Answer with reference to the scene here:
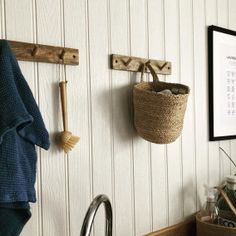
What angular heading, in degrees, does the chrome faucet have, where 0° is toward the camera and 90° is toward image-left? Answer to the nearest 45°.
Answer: approximately 45°

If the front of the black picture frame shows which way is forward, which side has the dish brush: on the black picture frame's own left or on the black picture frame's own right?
on the black picture frame's own right

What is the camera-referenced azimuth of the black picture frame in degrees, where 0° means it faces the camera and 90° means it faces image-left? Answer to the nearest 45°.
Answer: approximately 315°

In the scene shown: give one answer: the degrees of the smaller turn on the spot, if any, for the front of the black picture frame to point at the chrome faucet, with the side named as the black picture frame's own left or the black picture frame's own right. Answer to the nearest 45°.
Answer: approximately 45° to the black picture frame's own right
